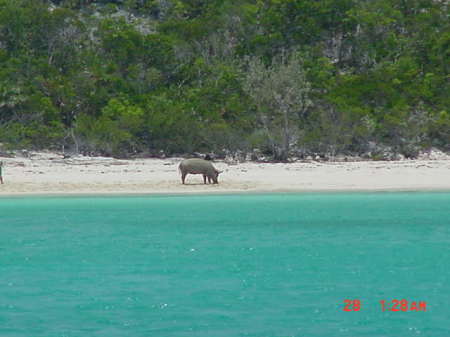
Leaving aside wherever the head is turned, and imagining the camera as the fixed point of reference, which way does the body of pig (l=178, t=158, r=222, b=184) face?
to the viewer's right

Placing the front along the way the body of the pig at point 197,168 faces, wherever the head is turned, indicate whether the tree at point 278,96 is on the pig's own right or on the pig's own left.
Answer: on the pig's own left
